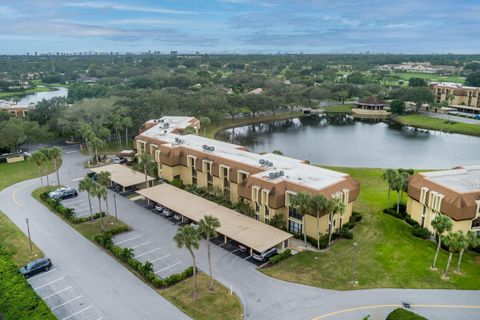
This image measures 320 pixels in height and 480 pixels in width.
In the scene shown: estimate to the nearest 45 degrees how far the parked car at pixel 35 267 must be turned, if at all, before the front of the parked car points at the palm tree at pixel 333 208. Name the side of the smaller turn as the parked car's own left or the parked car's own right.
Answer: approximately 135° to the parked car's own left

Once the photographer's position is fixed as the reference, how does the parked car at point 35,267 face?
facing the viewer and to the left of the viewer

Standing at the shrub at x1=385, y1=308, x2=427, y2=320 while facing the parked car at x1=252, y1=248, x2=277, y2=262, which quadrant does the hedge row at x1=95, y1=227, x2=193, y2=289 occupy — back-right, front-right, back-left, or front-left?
front-left
